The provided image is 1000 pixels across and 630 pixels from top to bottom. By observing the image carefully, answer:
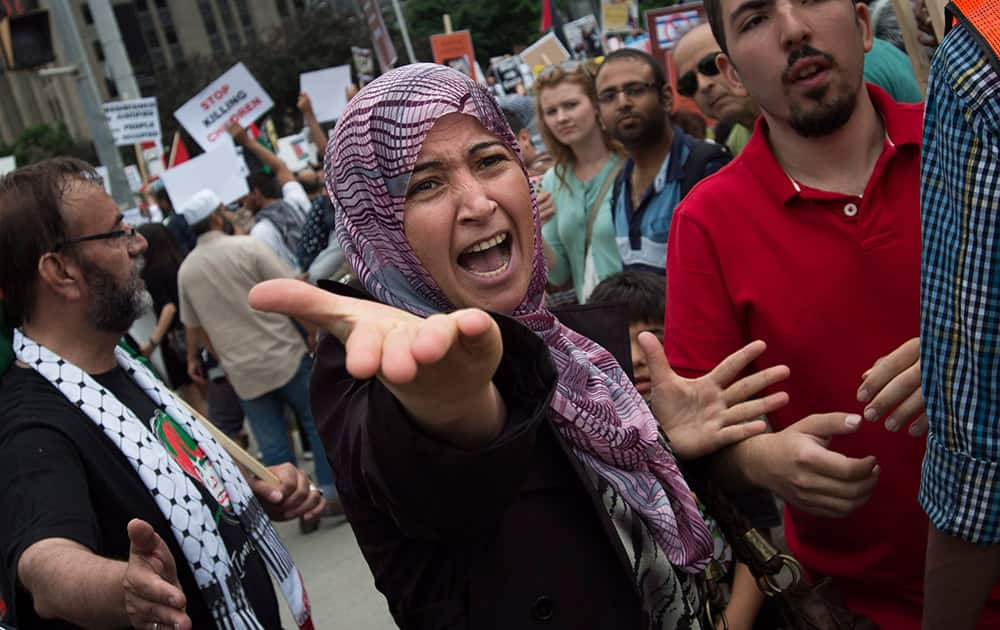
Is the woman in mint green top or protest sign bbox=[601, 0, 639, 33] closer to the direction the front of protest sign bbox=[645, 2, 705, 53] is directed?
the woman in mint green top

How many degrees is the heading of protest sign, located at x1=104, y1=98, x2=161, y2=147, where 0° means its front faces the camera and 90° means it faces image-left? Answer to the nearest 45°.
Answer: approximately 0°

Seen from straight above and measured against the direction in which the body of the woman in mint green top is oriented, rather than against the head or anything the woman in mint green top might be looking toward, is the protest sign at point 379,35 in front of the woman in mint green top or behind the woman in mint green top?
behind

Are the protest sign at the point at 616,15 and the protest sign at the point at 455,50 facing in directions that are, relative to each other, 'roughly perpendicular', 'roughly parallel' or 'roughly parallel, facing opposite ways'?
roughly parallel

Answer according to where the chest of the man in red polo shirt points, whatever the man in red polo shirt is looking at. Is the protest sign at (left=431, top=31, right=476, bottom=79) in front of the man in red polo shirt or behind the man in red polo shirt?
behind

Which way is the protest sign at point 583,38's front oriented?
toward the camera

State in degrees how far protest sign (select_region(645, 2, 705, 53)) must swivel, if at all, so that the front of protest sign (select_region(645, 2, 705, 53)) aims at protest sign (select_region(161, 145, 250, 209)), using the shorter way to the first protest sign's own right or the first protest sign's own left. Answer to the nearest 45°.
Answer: approximately 90° to the first protest sign's own right

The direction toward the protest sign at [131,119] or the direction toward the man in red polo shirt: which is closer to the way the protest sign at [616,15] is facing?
the man in red polo shirt

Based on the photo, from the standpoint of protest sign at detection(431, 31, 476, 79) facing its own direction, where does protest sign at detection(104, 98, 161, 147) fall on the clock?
protest sign at detection(104, 98, 161, 147) is roughly at 3 o'clock from protest sign at detection(431, 31, 476, 79).

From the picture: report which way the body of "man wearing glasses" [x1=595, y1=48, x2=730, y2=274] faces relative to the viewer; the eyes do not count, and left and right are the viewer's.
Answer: facing the viewer and to the left of the viewer

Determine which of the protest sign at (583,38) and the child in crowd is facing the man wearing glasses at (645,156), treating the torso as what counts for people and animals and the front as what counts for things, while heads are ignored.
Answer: the protest sign

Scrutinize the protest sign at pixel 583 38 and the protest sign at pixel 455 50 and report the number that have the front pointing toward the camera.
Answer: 2

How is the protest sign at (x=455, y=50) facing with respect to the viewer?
toward the camera

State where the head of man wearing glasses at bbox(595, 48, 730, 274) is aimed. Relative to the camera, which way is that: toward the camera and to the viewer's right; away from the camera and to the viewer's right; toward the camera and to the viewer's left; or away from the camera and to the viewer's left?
toward the camera and to the viewer's left
